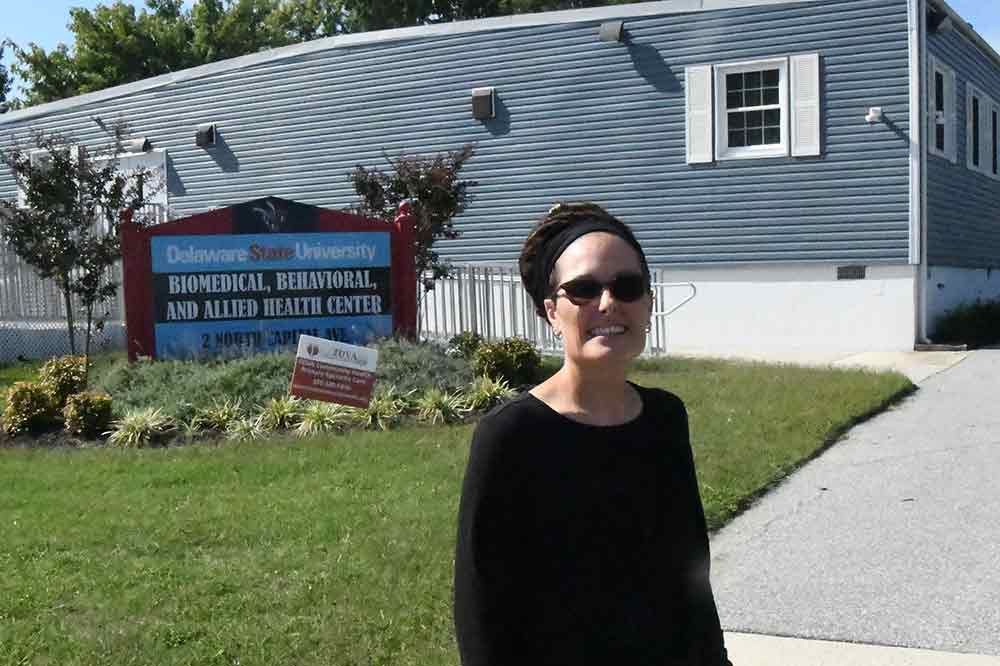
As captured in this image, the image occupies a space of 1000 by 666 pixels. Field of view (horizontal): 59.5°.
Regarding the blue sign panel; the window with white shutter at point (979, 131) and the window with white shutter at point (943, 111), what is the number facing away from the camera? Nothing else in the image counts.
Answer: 0

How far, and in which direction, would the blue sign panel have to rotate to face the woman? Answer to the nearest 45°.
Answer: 0° — it already faces them

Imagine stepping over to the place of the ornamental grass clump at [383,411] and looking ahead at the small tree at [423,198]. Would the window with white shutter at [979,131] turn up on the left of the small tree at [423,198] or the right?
right

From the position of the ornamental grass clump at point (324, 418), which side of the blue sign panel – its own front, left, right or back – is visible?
front

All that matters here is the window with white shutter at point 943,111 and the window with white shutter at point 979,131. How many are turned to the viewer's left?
0

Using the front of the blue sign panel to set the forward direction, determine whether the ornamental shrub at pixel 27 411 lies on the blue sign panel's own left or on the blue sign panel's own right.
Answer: on the blue sign panel's own right

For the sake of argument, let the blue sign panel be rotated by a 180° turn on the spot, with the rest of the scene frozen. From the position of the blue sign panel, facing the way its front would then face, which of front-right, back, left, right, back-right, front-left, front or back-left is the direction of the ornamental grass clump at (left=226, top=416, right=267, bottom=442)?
back

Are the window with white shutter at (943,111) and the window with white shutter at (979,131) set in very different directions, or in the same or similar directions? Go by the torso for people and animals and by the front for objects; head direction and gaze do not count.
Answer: same or similar directions

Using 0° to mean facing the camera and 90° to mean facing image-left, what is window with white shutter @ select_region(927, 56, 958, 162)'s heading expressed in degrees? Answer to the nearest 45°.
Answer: approximately 315°

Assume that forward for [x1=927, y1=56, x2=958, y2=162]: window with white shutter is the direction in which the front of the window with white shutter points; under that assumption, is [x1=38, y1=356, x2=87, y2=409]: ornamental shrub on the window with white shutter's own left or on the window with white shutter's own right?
on the window with white shutter's own right

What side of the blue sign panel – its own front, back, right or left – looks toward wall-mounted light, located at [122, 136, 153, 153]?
back

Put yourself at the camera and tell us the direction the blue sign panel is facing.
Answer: facing the viewer

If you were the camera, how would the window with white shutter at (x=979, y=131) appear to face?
facing the viewer and to the right of the viewer

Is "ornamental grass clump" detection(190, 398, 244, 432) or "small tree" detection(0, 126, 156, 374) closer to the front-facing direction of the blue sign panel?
the ornamental grass clump
